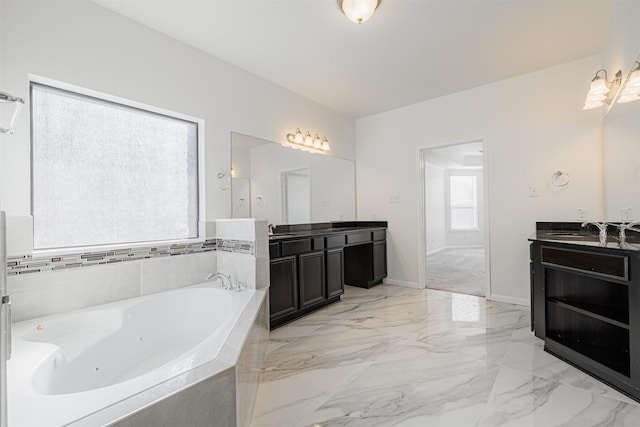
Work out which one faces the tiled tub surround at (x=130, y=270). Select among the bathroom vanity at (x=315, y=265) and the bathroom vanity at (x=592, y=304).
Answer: the bathroom vanity at (x=592, y=304)

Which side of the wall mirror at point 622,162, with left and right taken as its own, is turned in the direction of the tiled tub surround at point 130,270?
front

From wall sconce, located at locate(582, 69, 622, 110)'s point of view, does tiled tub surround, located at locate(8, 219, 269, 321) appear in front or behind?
in front

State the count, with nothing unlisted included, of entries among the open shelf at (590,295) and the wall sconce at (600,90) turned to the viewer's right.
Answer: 0

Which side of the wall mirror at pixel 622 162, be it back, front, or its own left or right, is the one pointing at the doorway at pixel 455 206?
right

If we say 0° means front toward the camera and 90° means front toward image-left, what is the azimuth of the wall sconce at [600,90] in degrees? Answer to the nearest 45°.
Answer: approximately 45°

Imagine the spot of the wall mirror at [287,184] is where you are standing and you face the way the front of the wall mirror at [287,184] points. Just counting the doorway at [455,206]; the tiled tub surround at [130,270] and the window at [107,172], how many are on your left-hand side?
1

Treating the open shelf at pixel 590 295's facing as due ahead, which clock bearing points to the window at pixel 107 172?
The window is roughly at 12 o'clock from the open shelf.

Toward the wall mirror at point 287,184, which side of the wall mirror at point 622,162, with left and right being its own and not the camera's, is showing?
front

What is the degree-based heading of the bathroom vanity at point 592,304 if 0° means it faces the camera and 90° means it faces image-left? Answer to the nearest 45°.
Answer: approximately 45°

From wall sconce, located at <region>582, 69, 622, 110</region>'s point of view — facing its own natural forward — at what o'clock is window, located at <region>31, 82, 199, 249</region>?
The window is roughly at 12 o'clock from the wall sconce.

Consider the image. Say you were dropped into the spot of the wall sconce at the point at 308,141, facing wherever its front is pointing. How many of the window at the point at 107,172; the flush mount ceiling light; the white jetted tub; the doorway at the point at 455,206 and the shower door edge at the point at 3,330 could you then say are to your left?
1

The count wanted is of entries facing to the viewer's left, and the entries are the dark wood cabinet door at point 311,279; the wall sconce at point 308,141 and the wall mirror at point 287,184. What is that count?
0

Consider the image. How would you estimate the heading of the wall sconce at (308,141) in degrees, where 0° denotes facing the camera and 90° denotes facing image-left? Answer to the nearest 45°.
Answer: approximately 315°

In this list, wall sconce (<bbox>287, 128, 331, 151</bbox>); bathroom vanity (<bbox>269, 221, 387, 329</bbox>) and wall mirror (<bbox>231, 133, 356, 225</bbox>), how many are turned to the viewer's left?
0

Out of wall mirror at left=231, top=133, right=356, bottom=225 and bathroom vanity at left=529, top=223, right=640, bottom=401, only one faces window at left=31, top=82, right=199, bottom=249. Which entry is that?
the bathroom vanity

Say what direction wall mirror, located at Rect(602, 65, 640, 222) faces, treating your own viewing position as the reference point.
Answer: facing the viewer and to the left of the viewer

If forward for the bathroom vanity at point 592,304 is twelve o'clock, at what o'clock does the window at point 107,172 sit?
The window is roughly at 12 o'clock from the bathroom vanity.
